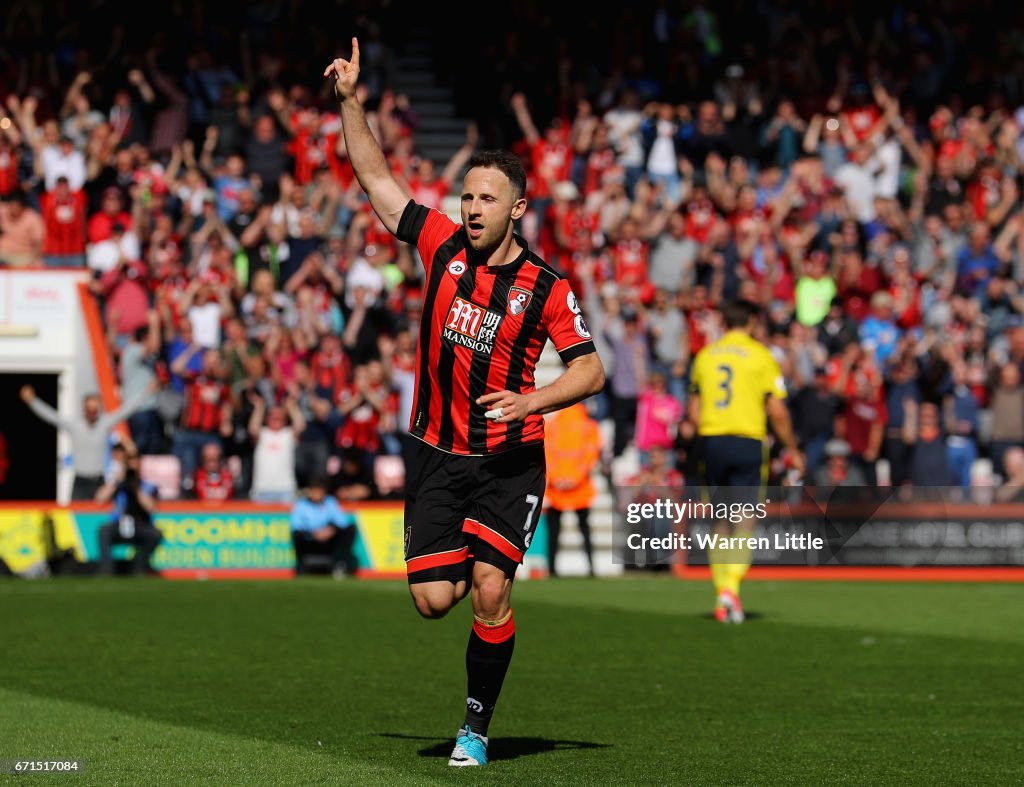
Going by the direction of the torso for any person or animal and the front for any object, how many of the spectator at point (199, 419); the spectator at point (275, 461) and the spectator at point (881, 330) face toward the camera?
3

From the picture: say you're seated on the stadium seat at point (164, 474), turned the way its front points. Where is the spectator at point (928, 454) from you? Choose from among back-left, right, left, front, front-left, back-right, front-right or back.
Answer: left

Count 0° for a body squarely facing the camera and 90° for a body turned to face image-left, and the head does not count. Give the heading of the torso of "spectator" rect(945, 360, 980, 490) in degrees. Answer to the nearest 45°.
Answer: approximately 0°

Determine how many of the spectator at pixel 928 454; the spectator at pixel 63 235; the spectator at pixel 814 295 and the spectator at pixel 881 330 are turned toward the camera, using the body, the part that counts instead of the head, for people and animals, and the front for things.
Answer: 4

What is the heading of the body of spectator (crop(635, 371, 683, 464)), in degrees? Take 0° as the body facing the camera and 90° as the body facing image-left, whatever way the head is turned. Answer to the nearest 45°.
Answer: approximately 0°

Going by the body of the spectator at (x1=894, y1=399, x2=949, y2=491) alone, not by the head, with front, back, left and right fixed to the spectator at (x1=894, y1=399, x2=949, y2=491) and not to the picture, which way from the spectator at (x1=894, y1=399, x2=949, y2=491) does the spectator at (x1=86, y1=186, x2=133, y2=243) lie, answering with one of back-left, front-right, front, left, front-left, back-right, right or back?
right

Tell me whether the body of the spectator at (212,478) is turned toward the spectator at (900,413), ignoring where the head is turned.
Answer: no

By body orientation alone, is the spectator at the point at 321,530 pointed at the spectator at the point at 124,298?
no

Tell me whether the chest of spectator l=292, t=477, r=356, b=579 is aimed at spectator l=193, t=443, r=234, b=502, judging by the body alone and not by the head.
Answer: no

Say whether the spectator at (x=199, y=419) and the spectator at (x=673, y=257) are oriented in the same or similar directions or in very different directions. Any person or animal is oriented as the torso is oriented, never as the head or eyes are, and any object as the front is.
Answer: same or similar directions

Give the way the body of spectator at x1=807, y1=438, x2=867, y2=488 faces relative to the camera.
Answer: toward the camera

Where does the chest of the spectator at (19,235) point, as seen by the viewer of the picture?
toward the camera

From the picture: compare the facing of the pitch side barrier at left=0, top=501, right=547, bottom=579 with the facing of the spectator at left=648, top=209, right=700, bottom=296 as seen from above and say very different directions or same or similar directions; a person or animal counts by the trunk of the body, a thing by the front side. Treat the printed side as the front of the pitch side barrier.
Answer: same or similar directions

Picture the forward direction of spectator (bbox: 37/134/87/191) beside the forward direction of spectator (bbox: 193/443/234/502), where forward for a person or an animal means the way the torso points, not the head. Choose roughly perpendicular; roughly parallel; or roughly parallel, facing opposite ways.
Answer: roughly parallel

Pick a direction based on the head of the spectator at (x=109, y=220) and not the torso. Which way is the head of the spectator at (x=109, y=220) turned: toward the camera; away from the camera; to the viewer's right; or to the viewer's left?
toward the camera

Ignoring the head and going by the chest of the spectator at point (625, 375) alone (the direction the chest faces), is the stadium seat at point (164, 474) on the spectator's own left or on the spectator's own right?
on the spectator's own right

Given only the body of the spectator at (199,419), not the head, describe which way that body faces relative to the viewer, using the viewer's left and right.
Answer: facing the viewer

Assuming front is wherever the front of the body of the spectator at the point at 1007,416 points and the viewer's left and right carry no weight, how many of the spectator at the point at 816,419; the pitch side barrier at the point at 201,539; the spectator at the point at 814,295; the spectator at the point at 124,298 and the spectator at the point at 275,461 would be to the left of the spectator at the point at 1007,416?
0
